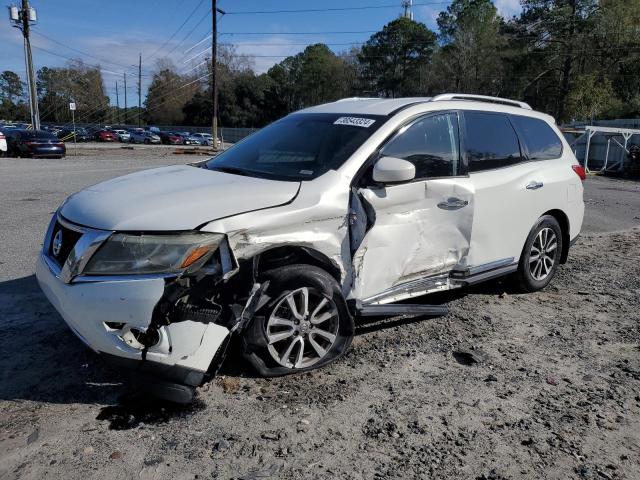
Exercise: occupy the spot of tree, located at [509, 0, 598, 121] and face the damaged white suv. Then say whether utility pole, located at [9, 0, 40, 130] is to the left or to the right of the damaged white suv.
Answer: right

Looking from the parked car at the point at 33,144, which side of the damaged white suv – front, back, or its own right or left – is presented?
right

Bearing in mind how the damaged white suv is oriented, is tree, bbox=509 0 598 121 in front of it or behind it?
behind

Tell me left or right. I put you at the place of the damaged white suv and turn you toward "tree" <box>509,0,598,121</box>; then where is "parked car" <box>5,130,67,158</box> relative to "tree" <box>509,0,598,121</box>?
left

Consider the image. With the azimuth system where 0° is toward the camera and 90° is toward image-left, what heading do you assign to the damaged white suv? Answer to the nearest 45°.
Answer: approximately 45°

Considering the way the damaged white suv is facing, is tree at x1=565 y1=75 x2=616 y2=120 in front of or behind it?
behind

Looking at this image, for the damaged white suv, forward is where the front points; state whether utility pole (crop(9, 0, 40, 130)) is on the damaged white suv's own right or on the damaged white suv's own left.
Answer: on the damaged white suv's own right
